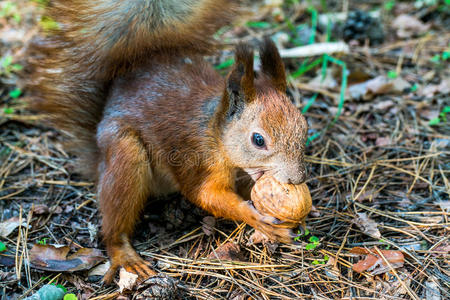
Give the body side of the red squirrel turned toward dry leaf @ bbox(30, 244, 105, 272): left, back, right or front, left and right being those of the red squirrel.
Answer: back

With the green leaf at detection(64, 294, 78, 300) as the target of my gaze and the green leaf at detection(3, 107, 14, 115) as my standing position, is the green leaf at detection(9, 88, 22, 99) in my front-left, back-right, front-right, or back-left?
back-left

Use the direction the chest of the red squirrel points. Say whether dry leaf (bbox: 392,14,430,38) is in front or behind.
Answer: in front

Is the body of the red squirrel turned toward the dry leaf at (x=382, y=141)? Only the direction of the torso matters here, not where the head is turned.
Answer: yes

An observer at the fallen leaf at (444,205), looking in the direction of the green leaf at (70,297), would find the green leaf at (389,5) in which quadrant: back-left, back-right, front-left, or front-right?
back-right

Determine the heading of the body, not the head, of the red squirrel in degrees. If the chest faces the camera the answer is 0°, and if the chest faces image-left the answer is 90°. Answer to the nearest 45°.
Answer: approximately 270°

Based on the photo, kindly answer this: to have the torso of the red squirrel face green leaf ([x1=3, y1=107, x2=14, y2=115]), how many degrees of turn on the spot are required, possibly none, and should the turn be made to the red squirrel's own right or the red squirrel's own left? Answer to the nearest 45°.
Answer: approximately 135° to the red squirrel's own left

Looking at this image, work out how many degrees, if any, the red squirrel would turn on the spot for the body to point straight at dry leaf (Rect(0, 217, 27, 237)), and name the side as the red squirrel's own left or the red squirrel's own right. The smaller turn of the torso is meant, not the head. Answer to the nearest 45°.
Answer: approximately 180°

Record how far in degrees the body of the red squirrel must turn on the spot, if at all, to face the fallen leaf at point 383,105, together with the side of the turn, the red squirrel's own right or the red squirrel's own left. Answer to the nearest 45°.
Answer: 0° — it already faces it

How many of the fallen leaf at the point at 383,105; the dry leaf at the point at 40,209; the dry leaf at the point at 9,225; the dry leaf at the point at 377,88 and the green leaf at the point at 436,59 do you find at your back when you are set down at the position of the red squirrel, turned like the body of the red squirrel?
2
